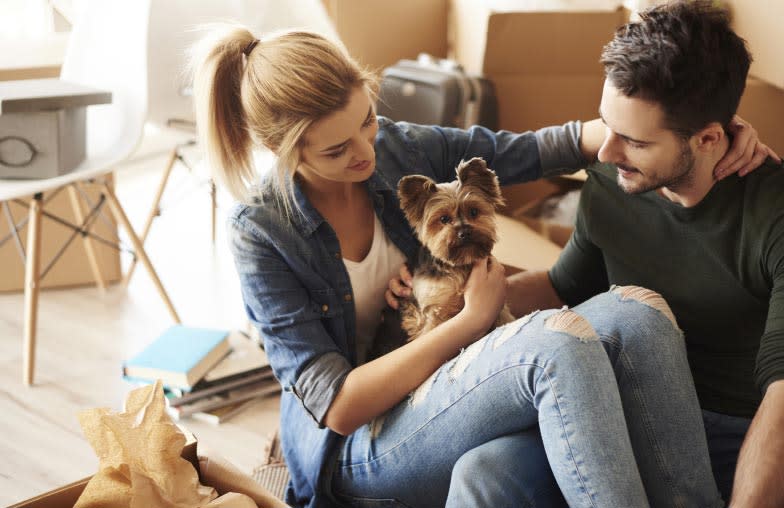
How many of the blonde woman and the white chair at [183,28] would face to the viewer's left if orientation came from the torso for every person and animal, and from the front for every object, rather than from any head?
0

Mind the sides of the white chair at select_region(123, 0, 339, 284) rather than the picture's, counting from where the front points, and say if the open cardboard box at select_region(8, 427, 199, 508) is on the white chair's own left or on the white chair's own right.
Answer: on the white chair's own right

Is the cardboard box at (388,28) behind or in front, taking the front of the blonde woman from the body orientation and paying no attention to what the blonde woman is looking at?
behind

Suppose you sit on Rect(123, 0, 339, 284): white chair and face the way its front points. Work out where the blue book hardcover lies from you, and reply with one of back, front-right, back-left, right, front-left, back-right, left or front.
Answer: back

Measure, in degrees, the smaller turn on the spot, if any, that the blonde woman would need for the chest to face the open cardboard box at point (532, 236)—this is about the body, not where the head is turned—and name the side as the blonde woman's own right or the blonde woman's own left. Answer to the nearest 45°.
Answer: approximately 135° to the blonde woman's own left

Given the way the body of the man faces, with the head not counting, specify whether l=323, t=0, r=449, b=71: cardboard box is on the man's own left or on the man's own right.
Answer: on the man's own right

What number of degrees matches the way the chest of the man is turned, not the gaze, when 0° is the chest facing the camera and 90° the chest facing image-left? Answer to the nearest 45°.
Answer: approximately 45°

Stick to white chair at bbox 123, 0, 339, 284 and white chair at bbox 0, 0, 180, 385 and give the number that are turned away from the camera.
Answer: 0

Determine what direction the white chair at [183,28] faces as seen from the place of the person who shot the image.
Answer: facing the viewer and to the right of the viewer

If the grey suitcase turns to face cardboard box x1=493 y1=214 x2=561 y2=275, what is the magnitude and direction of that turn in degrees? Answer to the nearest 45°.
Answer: approximately 90° to its left

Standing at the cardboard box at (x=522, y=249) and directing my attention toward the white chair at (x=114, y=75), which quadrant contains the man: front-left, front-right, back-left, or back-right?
back-left
